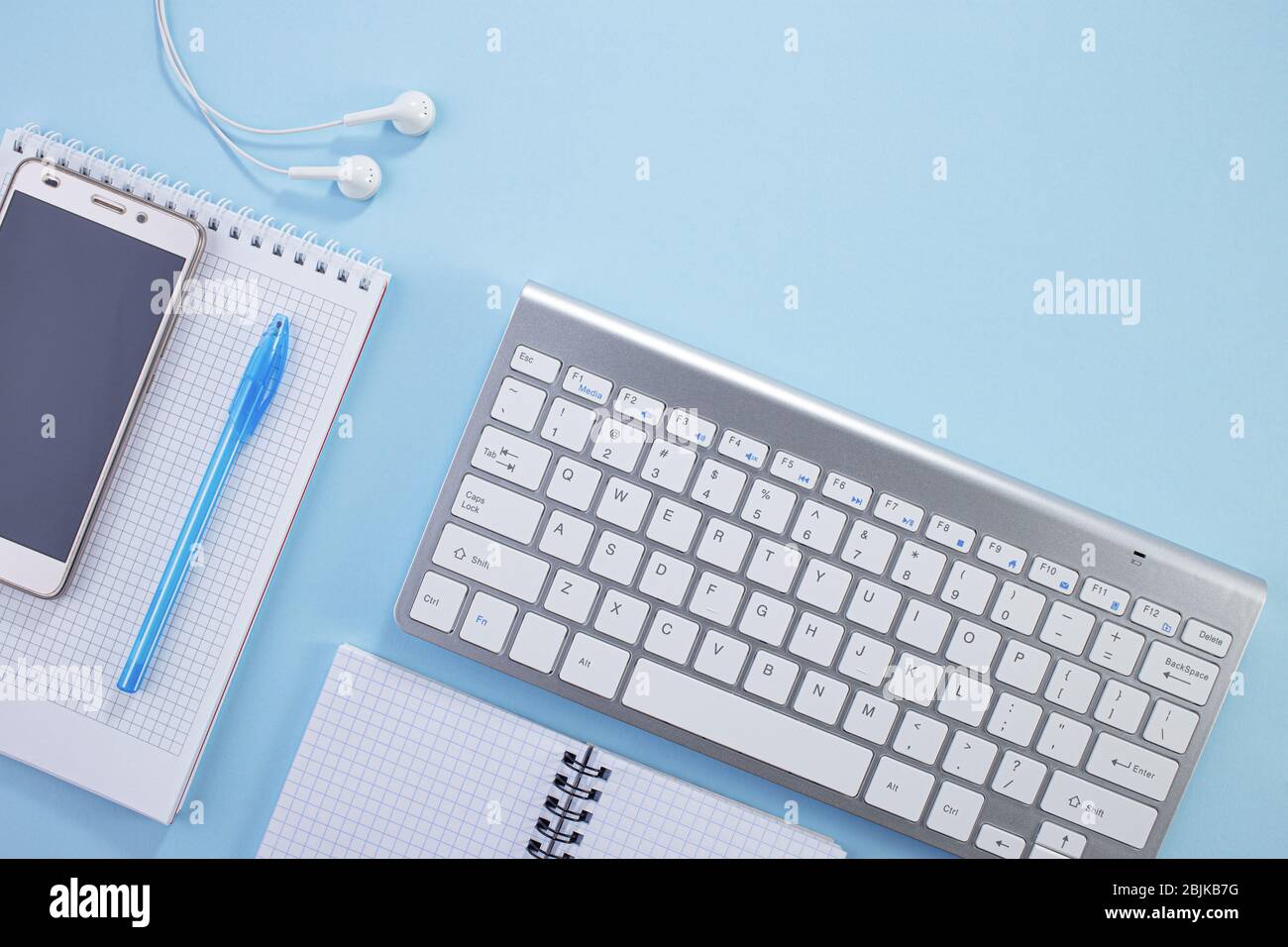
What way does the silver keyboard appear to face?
toward the camera
